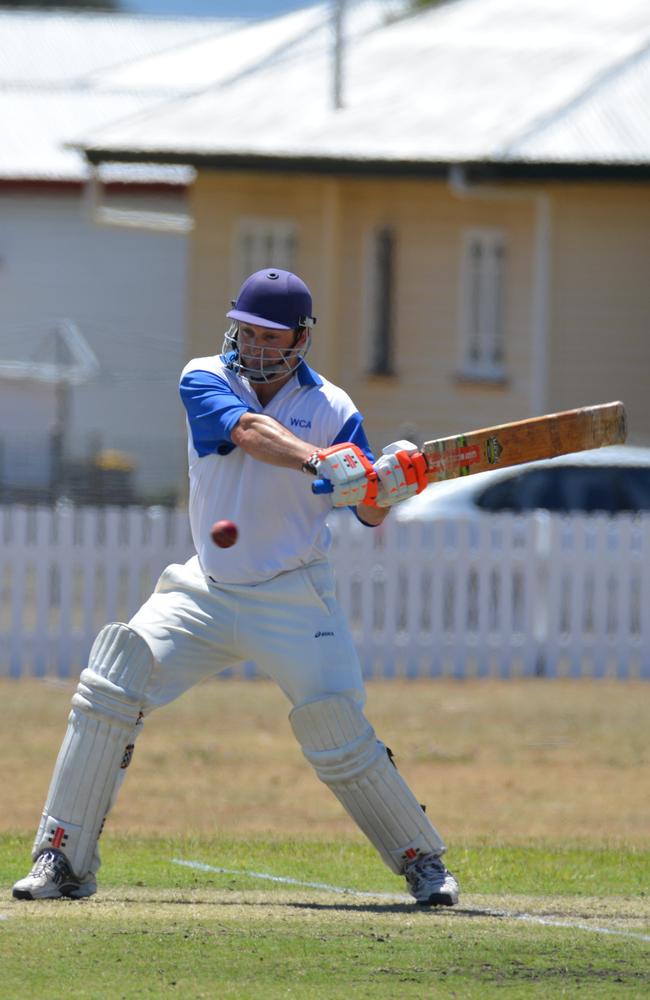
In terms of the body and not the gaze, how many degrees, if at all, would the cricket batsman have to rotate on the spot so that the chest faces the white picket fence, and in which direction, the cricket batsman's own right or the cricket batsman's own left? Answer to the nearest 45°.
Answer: approximately 180°

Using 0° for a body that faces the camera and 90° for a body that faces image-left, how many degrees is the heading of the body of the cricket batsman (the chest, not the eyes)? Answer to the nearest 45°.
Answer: approximately 0°

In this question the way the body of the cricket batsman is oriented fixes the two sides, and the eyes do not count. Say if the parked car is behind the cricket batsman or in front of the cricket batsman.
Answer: behind
